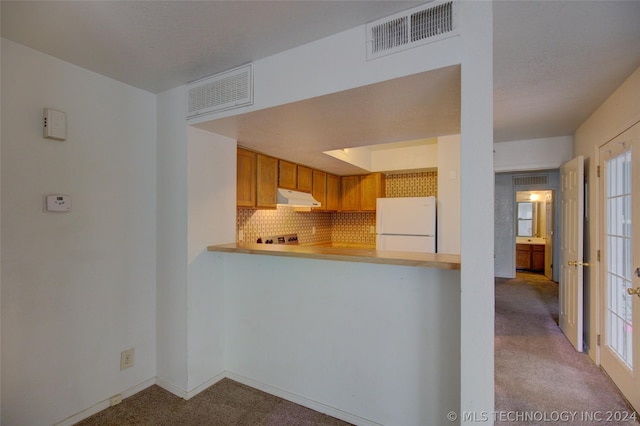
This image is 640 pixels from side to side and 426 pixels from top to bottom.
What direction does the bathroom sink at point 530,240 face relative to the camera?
toward the camera

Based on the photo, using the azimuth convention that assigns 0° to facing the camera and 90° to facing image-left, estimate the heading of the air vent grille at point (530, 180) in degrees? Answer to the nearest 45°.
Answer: approximately 0°

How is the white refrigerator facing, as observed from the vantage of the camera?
facing the viewer

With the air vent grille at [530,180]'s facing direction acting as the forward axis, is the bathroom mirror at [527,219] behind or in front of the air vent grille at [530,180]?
behind

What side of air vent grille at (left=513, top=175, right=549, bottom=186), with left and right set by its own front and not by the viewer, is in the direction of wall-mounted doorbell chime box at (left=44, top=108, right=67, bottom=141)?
front

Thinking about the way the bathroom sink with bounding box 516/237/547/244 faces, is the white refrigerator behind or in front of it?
in front

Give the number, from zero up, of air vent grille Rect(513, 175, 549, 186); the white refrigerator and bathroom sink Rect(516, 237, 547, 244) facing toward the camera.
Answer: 3

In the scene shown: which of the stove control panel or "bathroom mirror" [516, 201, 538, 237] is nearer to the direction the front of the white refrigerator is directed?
the stove control panel

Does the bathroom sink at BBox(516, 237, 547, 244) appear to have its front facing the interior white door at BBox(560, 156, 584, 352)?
yes

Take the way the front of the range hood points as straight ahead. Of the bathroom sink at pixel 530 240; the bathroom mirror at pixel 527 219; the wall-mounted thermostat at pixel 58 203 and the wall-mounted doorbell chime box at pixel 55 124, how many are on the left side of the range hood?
2

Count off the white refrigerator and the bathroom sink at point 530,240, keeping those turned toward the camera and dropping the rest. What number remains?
2

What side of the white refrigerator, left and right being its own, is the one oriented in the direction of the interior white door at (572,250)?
left

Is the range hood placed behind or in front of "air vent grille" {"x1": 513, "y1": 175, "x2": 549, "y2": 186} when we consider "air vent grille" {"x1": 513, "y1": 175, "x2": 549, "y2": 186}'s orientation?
in front

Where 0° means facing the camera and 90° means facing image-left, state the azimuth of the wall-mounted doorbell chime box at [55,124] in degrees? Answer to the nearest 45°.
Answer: approximately 315°
